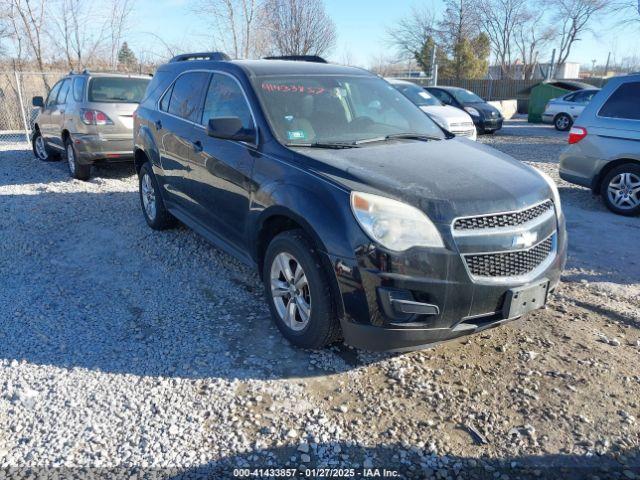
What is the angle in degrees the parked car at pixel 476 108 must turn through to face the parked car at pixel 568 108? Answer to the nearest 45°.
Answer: approximately 90° to its left

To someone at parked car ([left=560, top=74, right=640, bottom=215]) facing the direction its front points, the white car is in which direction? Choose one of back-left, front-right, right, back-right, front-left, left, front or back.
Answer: back-left

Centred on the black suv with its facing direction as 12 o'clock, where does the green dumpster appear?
The green dumpster is roughly at 8 o'clock from the black suv.

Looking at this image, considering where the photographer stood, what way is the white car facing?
facing the viewer and to the right of the viewer

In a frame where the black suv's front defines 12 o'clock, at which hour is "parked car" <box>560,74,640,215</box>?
The parked car is roughly at 9 o'clock from the black suv.

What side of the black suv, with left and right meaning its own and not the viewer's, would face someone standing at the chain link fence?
back

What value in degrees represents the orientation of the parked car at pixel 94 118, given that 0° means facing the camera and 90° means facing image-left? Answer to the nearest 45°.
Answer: approximately 135°

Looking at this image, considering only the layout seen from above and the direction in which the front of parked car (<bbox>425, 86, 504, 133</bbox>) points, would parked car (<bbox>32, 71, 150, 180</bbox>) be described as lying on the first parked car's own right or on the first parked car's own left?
on the first parked car's own right

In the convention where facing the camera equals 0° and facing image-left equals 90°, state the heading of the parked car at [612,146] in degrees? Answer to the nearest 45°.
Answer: approximately 270°

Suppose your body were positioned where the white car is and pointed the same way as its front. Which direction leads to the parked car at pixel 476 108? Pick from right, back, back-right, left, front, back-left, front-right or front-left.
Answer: back-left

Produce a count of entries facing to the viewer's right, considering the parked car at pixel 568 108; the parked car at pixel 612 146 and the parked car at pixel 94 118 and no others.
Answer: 2

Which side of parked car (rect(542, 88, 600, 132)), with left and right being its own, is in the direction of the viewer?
right

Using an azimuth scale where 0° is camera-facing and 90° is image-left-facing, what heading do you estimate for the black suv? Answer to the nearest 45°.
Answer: approximately 315°
